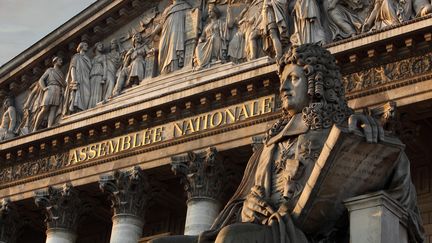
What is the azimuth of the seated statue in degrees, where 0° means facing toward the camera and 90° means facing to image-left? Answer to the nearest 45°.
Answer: approximately 45°

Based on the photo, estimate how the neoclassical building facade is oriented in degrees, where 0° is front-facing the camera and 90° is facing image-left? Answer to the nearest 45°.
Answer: approximately 45°

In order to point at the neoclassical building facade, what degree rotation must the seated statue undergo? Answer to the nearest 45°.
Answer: approximately 135° to its right

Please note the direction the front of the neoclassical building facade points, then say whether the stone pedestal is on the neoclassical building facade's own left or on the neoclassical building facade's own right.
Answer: on the neoclassical building facade's own left

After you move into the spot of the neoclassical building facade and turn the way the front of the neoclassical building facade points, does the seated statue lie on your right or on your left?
on your left
